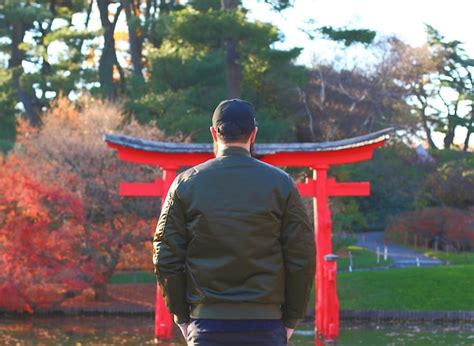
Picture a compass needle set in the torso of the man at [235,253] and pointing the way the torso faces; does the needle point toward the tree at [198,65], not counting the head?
yes

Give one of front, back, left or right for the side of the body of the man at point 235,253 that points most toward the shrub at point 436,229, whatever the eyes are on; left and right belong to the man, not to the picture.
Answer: front

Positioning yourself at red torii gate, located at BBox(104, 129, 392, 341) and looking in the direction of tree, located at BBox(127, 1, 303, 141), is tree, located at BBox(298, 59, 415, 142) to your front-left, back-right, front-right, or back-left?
front-right

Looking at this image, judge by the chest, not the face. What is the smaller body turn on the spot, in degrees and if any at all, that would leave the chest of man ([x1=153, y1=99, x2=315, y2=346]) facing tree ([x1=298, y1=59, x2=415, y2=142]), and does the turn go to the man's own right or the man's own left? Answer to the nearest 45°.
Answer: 0° — they already face it

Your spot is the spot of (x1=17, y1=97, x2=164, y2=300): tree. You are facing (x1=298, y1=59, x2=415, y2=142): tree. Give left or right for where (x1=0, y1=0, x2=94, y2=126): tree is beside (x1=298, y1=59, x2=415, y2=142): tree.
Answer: left

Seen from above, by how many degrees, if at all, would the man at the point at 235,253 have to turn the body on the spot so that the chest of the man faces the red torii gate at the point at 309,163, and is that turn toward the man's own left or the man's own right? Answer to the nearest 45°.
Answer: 0° — they already face it

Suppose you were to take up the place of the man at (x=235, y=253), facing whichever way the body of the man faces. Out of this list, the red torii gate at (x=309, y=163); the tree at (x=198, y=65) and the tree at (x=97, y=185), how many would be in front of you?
3

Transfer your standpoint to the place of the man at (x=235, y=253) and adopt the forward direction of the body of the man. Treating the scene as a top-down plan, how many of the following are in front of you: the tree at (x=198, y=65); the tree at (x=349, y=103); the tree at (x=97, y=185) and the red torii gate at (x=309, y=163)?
4

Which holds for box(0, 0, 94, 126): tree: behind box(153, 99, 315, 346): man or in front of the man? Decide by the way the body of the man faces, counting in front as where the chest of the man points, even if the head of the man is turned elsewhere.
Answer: in front

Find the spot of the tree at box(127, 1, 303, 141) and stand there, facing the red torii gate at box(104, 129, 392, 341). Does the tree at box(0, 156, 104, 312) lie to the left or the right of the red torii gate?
right

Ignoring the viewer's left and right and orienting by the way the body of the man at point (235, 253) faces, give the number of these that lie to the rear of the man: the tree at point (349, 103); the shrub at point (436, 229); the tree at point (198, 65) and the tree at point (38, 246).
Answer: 0

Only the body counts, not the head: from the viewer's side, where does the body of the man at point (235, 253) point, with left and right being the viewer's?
facing away from the viewer

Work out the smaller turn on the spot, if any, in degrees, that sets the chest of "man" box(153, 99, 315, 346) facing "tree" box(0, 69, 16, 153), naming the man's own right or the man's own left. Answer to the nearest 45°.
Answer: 0° — they already face it
